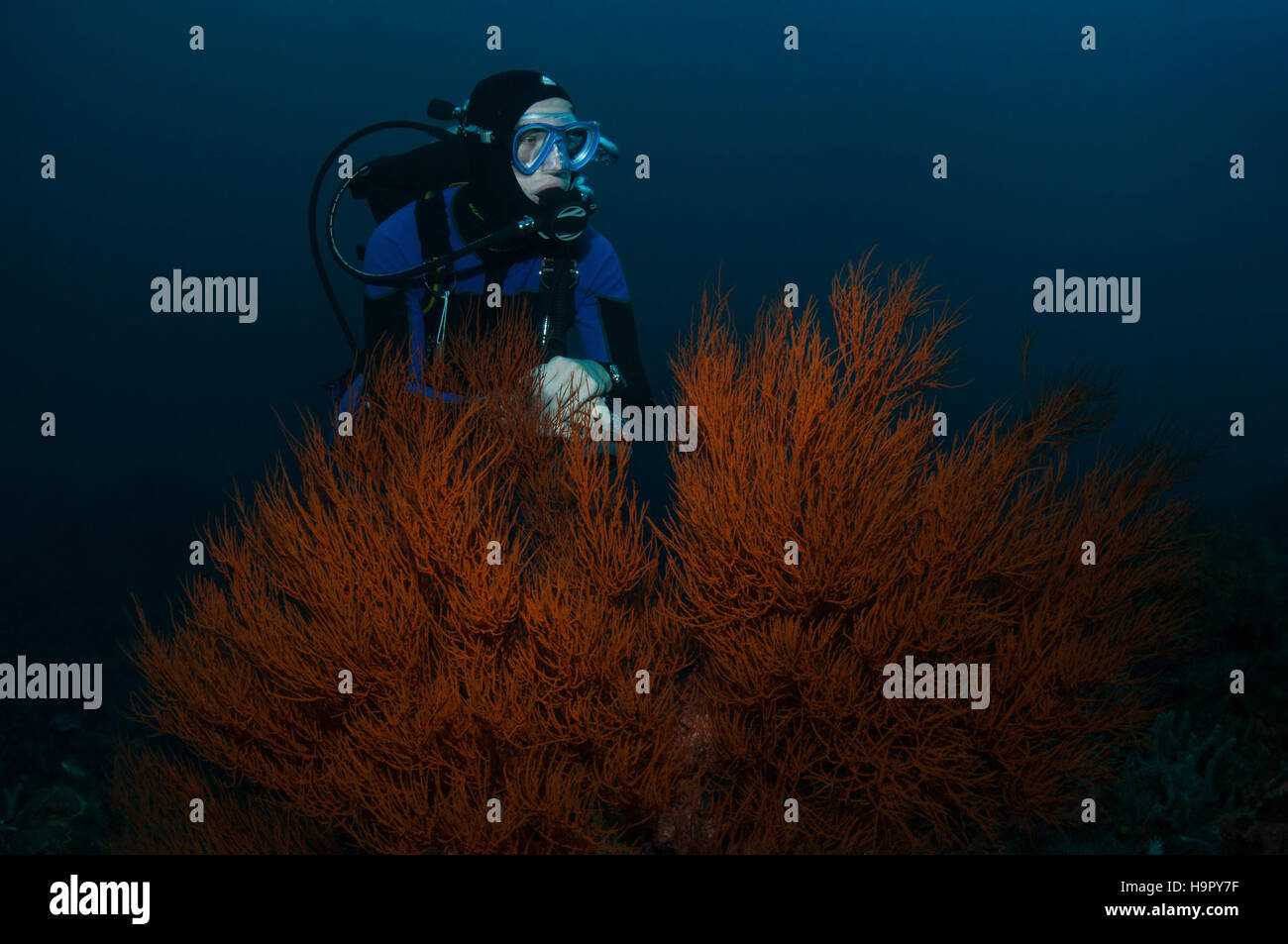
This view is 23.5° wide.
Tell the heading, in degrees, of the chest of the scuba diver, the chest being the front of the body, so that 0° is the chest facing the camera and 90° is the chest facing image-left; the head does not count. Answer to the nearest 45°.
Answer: approximately 315°

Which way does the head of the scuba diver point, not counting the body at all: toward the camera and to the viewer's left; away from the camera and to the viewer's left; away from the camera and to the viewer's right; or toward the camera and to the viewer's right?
toward the camera and to the viewer's right
